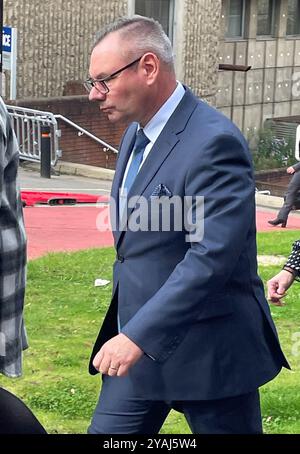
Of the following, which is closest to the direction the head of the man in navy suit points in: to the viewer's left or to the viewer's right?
to the viewer's left

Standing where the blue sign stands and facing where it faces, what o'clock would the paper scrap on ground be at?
The paper scrap on ground is roughly at 12 o'clock from the blue sign.

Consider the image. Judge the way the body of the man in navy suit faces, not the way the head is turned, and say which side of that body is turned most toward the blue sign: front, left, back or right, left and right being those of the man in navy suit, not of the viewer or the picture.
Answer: right

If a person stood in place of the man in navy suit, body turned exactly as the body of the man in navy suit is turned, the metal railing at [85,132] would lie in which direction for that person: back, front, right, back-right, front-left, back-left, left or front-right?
right

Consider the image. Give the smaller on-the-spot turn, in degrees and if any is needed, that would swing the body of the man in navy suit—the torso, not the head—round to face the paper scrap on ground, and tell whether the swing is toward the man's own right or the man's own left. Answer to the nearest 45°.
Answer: approximately 90° to the man's own right

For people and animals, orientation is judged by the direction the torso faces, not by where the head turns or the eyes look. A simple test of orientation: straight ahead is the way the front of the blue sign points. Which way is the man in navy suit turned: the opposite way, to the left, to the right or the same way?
to the right

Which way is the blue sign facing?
toward the camera

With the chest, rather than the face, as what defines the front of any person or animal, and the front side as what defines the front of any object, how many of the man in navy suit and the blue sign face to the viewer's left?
1

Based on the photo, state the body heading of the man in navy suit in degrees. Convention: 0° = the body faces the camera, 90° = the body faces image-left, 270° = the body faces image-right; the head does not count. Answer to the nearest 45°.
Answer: approximately 90°

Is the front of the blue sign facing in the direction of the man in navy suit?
yes

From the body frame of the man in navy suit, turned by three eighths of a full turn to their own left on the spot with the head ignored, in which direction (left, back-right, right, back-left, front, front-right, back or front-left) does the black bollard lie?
back-left
